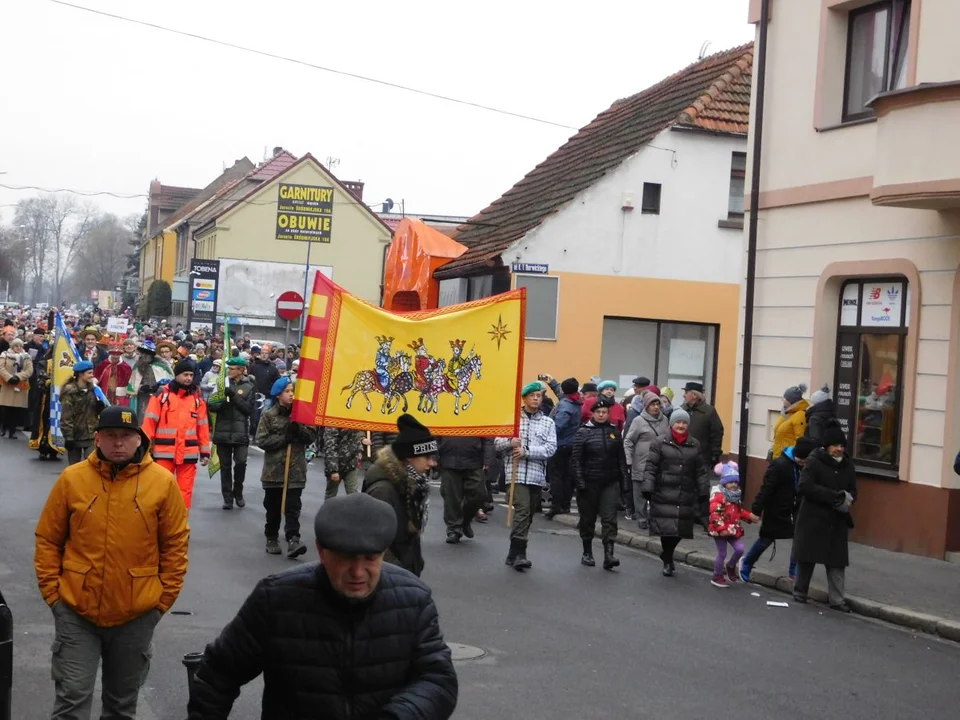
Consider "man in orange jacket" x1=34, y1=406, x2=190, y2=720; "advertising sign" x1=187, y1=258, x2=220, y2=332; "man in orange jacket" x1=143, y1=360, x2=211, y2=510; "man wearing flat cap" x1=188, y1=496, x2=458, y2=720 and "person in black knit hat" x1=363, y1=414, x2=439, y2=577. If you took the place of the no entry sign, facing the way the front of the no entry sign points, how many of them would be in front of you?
4

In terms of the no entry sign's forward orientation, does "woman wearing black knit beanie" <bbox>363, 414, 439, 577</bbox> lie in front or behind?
in front

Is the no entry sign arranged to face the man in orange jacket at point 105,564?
yes

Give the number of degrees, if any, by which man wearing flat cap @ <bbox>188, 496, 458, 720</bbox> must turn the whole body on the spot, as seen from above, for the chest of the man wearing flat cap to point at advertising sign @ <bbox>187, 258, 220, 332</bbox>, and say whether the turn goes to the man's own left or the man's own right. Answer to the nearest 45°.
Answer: approximately 180°

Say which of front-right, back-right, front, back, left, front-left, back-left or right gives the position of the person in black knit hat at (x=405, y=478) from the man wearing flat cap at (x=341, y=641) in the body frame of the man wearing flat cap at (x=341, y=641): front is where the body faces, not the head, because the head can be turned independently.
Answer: back

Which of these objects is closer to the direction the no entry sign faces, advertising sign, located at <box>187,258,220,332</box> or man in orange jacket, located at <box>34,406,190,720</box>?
the man in orange jacket

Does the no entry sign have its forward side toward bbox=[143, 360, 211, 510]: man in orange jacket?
yes
